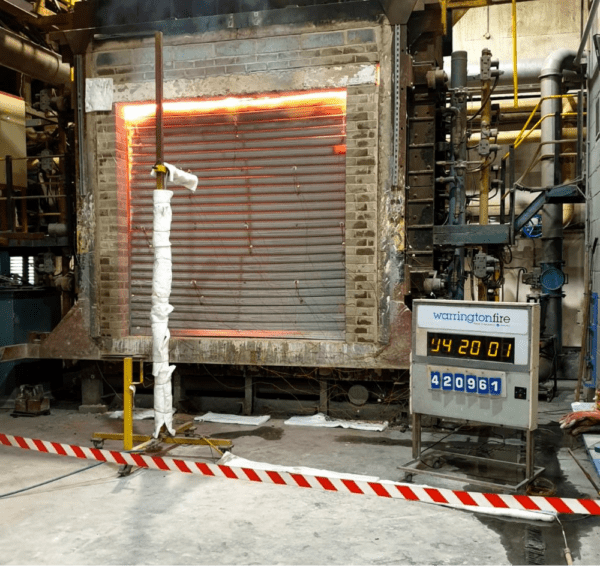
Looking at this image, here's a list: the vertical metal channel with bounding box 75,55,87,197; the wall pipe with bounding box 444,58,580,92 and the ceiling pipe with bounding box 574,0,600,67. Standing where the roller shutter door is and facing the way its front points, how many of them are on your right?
1

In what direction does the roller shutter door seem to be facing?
toward the camera

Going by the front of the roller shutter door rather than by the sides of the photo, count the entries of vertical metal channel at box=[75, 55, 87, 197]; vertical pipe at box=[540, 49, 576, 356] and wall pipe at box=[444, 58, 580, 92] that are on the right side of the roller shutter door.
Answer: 1

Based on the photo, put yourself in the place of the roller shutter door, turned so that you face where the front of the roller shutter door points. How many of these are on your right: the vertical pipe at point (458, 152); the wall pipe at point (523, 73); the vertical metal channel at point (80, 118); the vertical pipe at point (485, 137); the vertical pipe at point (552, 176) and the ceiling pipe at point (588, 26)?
1

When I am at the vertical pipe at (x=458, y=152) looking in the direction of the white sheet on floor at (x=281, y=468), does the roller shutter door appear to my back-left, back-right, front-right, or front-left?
front-right

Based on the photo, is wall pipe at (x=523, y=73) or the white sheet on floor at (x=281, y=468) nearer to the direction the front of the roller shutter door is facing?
the white sheet on floor

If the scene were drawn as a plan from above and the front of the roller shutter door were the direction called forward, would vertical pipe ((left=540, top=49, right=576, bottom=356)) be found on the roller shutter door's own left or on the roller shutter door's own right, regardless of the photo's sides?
on the roller shutter door's own left

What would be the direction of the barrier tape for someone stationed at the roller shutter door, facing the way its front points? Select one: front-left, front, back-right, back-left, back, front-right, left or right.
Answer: front

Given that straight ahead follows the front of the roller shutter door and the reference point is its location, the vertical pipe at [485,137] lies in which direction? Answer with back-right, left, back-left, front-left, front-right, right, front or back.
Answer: left

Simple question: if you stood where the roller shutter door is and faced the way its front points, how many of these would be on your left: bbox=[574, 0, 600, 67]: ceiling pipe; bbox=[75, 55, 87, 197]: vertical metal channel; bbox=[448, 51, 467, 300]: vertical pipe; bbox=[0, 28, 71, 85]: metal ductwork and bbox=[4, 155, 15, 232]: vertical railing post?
2

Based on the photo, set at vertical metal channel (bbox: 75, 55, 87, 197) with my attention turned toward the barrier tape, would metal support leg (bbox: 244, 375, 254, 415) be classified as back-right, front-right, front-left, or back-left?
front-left

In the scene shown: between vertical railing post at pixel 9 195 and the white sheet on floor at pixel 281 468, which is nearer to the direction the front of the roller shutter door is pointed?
the white sheet on floor

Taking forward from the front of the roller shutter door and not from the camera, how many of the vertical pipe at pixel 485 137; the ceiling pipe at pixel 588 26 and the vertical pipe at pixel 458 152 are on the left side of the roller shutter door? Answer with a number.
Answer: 3

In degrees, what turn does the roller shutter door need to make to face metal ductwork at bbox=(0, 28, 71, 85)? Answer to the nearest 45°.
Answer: approximately 135° to its right

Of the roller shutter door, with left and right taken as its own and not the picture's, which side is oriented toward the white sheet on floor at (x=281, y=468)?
front
